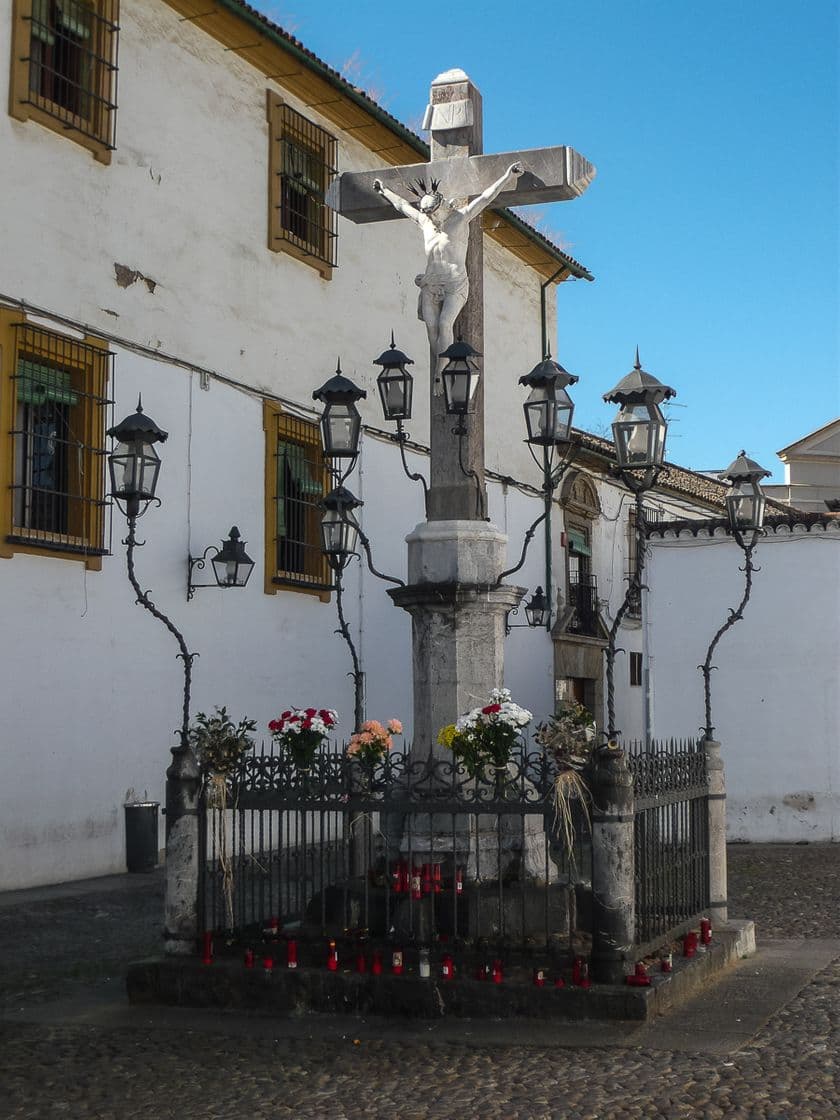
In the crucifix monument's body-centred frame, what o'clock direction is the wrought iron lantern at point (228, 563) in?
The wrought iron lantern is roughly at 4 o'clock from the crucifix monument.

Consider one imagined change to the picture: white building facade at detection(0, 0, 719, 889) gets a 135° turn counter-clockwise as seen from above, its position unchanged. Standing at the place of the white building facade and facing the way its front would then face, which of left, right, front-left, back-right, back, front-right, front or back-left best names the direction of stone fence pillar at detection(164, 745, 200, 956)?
back

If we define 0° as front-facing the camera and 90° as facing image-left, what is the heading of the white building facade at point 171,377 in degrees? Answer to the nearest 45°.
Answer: approximately 315°

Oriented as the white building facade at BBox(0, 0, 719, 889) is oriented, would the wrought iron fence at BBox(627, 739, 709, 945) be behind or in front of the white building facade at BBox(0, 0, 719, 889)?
in front

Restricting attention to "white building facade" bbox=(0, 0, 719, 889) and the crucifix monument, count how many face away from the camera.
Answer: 0

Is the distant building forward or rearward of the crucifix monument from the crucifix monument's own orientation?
rearward

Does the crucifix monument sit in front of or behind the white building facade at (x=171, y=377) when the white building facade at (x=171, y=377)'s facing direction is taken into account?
in front

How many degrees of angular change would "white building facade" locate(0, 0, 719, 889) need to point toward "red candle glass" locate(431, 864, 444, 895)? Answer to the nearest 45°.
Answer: approximately 45° to its right

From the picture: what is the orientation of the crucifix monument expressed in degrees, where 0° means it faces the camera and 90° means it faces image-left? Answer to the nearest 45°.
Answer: approximately 45°

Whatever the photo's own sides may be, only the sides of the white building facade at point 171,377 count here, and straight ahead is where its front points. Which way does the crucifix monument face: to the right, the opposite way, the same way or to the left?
to the right

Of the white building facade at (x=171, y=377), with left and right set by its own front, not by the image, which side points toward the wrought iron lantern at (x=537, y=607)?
left
